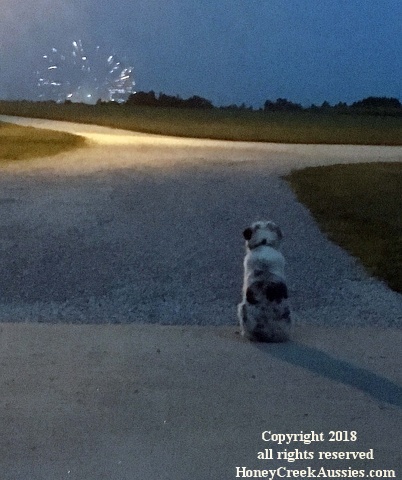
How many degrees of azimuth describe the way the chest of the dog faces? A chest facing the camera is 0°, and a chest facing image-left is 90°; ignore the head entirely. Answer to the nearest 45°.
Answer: approximately 180°
